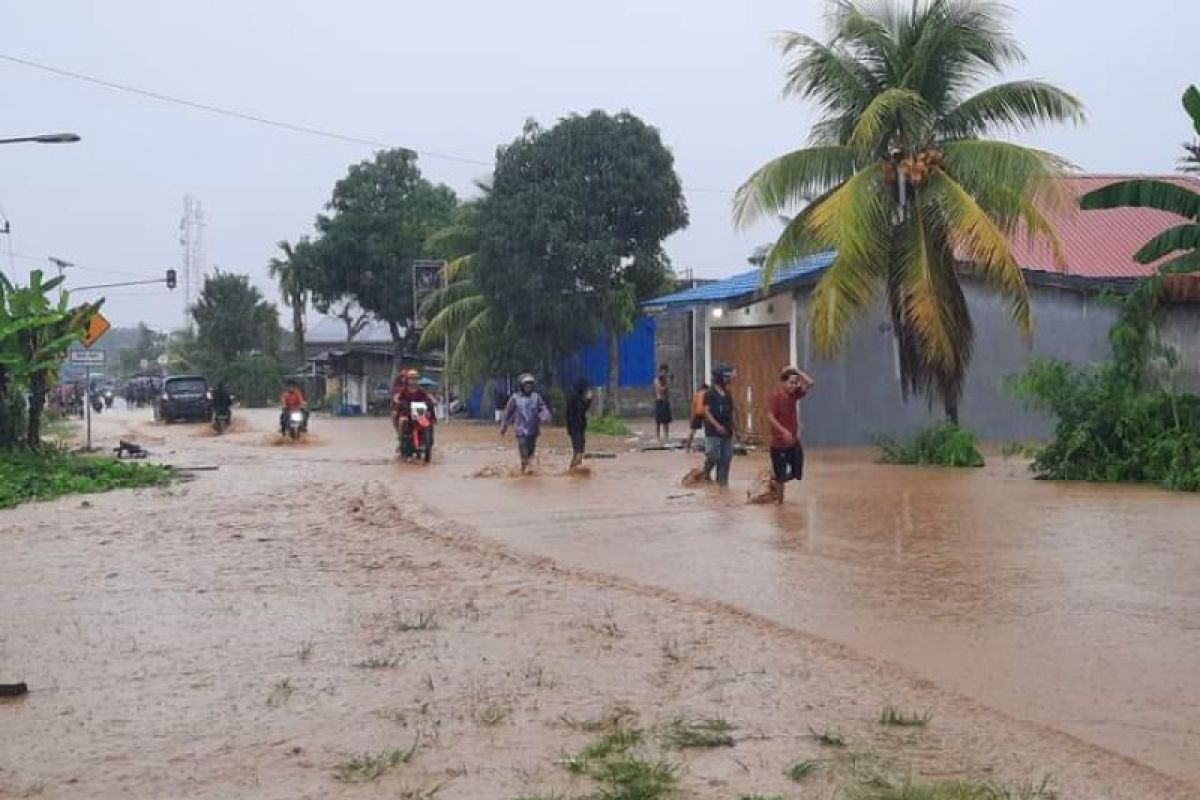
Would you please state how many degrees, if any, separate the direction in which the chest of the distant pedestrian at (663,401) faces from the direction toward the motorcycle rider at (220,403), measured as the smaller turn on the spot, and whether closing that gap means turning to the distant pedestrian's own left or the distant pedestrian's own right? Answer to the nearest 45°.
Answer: approximately 135° to the distant pedestrian's own right

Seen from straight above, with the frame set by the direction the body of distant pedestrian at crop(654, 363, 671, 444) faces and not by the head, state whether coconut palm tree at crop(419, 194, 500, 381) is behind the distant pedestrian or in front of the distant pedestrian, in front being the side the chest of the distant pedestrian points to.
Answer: behind

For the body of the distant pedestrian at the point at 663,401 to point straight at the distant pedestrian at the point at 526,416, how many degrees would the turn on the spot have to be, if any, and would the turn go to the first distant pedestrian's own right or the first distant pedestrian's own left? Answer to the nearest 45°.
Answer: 0° — they already face them

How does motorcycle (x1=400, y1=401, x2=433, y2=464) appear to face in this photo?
toward the camera

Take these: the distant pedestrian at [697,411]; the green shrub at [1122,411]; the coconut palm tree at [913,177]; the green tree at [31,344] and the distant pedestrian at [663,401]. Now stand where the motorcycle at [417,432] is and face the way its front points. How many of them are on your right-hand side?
1

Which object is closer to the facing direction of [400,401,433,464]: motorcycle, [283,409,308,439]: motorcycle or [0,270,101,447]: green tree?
the green tree

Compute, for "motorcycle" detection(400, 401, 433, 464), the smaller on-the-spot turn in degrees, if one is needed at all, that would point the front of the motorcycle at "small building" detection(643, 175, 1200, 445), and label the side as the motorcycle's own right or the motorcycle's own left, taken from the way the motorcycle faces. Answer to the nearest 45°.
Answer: approximately 90° to the motorcycle's own left

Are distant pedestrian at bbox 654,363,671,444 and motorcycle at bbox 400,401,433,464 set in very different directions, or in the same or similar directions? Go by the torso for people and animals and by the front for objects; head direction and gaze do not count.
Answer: same or similar directions

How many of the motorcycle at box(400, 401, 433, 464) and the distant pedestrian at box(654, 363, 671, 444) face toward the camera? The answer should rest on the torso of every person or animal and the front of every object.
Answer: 2

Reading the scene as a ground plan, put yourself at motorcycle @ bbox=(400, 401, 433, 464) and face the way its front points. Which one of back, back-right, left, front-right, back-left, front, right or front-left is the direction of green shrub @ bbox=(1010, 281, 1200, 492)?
front-left

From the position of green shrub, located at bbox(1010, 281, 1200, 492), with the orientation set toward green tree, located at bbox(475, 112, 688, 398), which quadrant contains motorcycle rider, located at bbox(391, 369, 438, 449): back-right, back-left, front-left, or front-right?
front-left

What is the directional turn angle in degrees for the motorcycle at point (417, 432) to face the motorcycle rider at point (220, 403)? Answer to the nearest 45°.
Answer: approximately 180°

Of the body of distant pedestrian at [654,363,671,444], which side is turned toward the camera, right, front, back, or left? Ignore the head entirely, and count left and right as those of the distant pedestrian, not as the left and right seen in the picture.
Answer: front

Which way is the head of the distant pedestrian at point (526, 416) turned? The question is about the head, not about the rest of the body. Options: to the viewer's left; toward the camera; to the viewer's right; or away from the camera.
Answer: toward the camera
